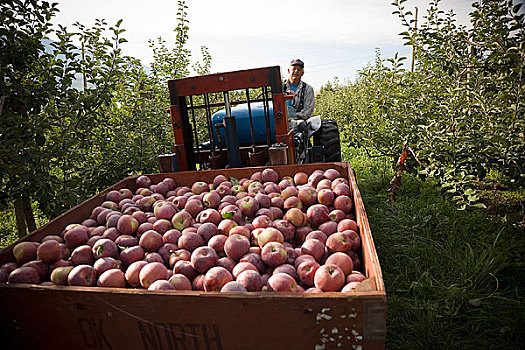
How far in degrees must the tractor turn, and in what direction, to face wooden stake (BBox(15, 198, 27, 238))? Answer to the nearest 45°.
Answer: approximately 45° to its right

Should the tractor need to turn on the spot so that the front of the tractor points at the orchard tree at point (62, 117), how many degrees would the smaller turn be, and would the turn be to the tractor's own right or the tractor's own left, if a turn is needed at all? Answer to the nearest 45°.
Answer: approximately 45° to the tractor's own right

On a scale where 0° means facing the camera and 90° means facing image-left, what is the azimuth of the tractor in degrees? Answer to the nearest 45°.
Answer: approximately 45°

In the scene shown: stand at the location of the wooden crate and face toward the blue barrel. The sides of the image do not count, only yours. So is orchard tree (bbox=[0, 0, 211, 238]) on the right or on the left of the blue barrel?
left
